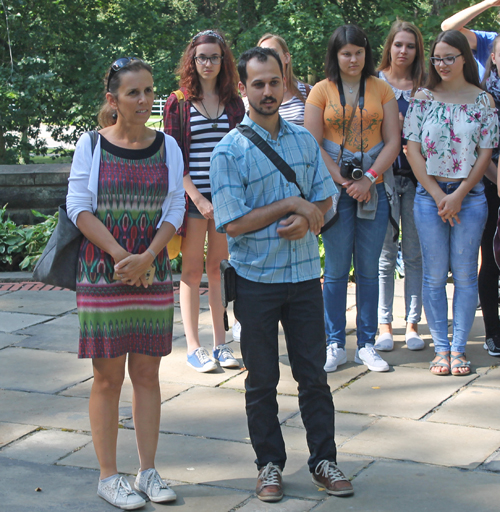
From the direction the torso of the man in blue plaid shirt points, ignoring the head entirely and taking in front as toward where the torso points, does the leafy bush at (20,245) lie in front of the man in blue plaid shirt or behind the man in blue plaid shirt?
behind

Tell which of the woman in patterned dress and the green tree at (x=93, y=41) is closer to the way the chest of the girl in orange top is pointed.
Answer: the woman in patterned dress

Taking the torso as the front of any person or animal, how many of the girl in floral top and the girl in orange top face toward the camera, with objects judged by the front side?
2

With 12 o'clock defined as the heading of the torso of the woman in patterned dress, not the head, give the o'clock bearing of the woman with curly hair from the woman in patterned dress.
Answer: The woman with curly hair is roughly at 8 o'clock from the woman in patterned dress.

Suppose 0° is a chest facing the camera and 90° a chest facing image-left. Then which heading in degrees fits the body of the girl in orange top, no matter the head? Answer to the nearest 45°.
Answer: approximately 0°

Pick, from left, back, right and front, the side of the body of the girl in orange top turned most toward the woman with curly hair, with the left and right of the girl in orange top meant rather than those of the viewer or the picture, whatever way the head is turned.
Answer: right
